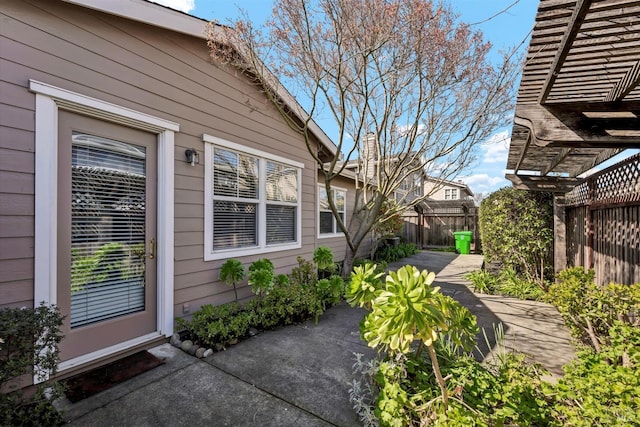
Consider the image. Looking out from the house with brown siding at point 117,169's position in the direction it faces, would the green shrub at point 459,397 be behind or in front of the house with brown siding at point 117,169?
in front

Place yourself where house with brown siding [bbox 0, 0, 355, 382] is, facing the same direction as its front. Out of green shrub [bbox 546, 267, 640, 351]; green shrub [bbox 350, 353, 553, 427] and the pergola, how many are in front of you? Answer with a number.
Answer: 3

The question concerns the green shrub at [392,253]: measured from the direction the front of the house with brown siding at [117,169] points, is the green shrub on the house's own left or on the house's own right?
on the house's own left

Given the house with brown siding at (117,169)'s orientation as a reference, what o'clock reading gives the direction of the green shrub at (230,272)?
The green shrub is roughly at 10 o'clock from the house with brown siding.

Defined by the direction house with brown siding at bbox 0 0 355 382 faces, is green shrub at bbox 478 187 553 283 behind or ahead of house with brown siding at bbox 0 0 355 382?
ahead

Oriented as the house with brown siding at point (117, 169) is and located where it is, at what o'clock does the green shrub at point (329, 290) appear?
The green shrub is roughly at 10 o'clock from the house with brown siding.

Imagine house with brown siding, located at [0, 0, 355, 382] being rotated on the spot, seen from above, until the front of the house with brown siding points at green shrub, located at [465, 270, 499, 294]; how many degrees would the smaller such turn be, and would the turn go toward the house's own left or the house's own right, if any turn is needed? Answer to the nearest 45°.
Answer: approximately 45° to the house's own left

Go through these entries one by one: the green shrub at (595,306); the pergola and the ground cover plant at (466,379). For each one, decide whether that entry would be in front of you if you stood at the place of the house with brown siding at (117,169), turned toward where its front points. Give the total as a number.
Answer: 3

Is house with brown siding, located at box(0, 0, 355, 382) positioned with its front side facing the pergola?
yes

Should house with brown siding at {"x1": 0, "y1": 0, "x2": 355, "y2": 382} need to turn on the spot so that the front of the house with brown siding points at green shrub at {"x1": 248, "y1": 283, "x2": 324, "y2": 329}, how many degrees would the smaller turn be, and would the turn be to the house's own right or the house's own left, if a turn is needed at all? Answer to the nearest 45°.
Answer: approximately 45° to the house's own left

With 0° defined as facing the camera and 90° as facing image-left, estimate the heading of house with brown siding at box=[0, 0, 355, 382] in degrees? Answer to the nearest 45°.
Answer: approximately 315°

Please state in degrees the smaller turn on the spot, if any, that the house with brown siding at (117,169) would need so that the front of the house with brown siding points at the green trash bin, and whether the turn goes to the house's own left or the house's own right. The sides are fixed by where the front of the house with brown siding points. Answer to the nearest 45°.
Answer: approximately 45° to the house's own left
